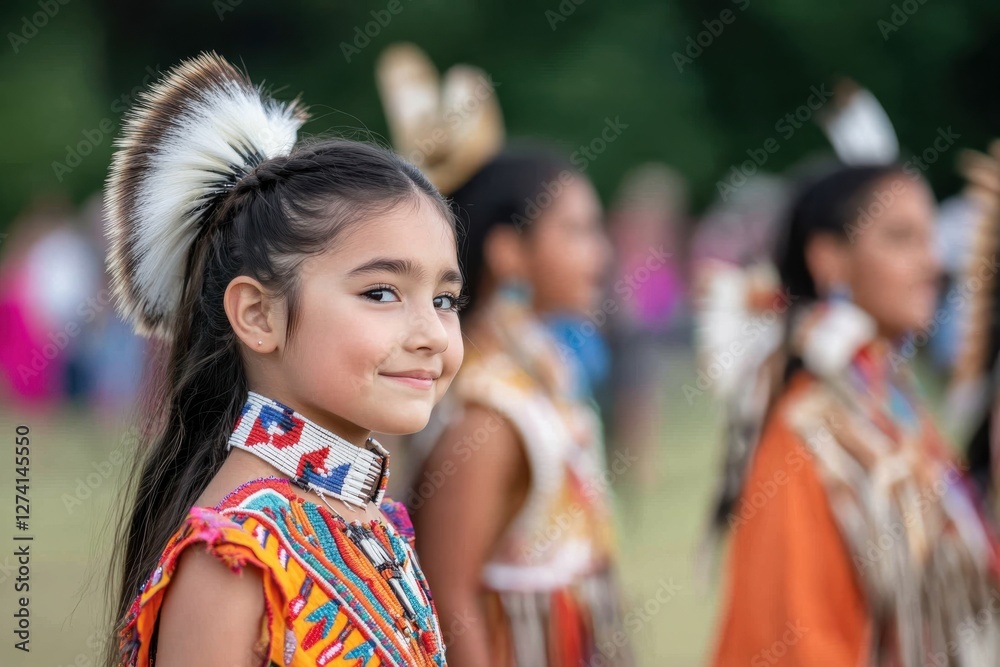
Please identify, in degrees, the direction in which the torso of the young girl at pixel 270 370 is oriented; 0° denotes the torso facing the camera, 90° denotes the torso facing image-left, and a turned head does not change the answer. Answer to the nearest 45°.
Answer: approximately 315°

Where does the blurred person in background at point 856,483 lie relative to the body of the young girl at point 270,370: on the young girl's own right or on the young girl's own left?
on the young girl's own left

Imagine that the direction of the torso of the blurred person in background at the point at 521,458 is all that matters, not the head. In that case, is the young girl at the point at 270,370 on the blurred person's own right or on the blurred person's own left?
on the blurred person's own right

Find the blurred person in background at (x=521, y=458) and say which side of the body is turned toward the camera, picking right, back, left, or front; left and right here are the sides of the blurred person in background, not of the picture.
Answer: right

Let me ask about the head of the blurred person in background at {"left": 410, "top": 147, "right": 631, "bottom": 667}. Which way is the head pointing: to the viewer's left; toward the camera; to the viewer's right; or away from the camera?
to the viewer's right

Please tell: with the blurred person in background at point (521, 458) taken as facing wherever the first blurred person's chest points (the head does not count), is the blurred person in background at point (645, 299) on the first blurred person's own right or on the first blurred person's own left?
on the first blurred person's own left

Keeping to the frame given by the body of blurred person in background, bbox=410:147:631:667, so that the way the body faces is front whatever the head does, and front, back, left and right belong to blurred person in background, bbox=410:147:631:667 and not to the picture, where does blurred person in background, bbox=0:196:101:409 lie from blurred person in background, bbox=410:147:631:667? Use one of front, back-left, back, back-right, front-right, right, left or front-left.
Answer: back-left

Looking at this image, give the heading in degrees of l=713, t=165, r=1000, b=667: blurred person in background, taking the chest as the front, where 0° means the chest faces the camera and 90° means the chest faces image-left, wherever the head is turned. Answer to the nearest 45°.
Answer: approximately 315°
